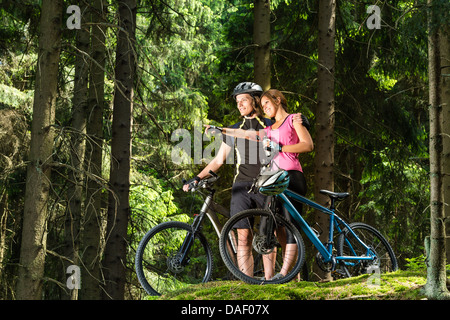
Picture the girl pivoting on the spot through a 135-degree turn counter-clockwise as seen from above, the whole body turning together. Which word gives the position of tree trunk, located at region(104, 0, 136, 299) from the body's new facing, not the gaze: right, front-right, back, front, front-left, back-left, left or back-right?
back-left

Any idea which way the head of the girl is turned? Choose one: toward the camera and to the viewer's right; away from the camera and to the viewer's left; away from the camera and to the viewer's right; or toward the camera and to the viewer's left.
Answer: toward the camera and to the viewer's left

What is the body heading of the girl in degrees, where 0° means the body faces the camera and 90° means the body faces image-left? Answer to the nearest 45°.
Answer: approximately 45°

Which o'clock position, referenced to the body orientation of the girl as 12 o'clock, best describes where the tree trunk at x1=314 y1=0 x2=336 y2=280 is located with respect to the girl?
The tree trunk is roughly at 5 o'clock from the girl.

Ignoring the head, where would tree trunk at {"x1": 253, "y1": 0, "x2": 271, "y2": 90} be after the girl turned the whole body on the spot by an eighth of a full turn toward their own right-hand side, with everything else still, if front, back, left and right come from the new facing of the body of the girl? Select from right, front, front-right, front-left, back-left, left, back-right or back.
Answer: right
